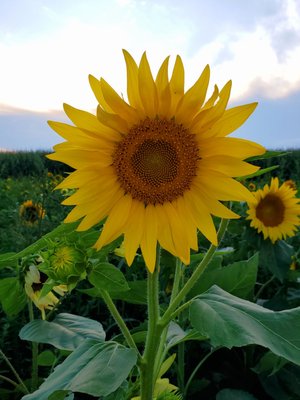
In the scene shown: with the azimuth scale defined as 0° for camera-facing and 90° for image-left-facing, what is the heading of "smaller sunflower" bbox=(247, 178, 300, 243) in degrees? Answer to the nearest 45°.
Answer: approximately 45°

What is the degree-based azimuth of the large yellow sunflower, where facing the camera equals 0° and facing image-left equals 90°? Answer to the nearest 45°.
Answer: approximately 0°
